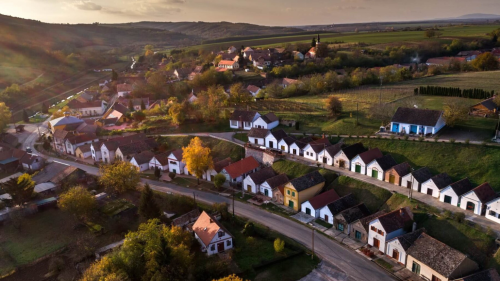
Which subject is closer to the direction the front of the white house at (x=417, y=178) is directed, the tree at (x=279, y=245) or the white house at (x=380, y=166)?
the tree

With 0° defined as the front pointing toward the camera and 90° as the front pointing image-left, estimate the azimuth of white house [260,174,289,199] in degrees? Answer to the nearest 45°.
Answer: approximately 45°

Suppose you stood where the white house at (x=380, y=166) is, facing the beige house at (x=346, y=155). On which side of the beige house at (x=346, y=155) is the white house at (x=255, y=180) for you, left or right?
left

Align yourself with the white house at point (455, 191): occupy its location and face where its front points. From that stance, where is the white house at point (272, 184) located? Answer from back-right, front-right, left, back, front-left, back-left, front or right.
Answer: front-right

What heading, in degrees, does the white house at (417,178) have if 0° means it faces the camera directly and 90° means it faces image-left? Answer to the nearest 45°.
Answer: approximately 45°

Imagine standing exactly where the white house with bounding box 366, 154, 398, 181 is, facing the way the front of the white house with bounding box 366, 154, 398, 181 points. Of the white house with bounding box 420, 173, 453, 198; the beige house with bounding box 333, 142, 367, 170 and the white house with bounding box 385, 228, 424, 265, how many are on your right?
1

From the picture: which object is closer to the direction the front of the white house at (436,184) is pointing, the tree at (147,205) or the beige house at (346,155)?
the tree

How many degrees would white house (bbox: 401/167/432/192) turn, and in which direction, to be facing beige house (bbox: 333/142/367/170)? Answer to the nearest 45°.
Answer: approximately 90° to its right

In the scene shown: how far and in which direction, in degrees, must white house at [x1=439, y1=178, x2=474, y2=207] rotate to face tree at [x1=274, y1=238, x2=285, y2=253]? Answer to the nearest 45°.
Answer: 0° — it already faces it

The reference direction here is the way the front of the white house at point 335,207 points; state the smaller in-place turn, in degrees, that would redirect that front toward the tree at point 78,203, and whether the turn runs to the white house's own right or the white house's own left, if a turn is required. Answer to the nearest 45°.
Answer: approximately 45° to the white house's own right
